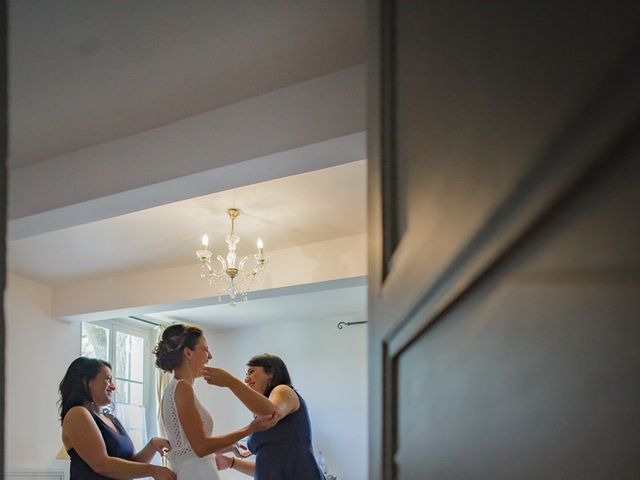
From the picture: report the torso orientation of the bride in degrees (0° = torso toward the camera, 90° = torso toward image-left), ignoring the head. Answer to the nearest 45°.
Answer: approximately 270°

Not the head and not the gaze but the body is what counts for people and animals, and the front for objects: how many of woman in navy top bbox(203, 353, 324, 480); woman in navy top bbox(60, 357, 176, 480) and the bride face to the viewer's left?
1

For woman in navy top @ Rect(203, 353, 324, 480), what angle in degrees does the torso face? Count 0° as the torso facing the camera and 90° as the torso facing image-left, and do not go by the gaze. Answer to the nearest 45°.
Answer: approximately 90°

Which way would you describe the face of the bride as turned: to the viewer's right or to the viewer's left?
to the viewer's right

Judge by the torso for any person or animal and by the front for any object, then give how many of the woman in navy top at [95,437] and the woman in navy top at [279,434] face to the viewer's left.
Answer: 1

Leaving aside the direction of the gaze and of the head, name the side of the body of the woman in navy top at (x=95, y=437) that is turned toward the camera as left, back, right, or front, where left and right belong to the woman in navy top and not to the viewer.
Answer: right

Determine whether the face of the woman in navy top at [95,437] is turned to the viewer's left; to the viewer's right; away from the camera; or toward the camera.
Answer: to the viewer's right
